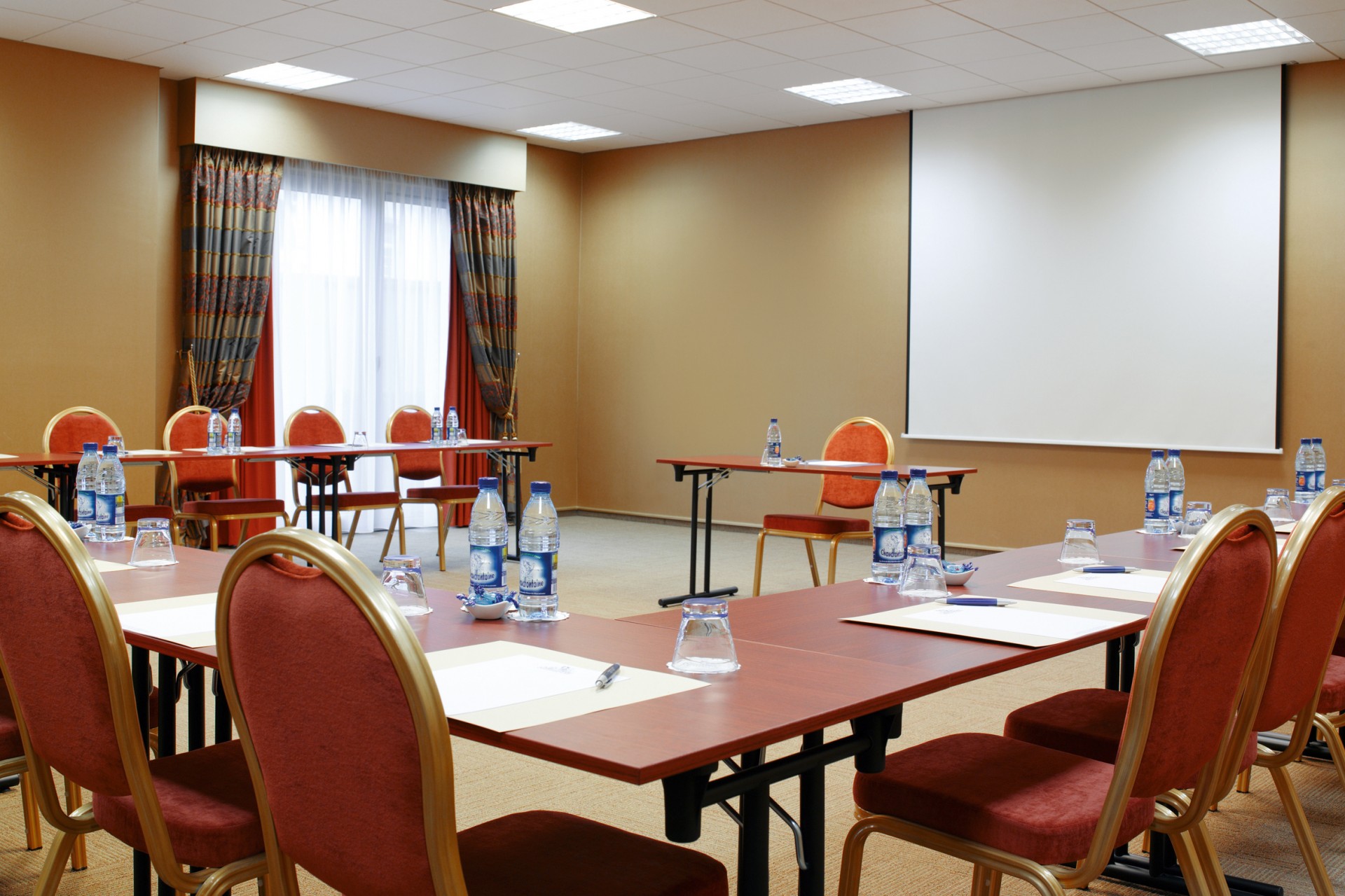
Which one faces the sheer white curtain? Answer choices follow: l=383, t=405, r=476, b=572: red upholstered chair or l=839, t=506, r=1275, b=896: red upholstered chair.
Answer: l=839, t=506, r=1275, b=896: red upholstered chair

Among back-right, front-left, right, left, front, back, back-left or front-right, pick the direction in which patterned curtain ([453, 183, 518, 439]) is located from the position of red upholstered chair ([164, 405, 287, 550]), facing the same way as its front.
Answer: left

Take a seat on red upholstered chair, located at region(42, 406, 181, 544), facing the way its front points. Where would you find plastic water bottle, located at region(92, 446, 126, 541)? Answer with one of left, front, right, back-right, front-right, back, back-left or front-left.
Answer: front-right

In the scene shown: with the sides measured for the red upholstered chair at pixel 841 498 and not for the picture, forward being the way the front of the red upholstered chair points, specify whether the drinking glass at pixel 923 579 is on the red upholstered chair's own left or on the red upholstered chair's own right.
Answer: on the red upholstered chair's own left

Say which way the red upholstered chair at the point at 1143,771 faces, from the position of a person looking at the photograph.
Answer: facing away from the viewer and to the left of the viewer

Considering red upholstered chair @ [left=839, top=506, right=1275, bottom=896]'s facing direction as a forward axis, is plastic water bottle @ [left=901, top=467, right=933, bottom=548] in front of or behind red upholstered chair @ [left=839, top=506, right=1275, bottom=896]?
in front

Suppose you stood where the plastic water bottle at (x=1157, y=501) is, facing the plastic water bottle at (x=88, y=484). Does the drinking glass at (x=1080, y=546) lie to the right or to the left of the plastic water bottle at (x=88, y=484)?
left

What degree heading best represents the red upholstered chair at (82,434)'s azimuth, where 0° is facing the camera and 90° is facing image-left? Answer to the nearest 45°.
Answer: approximately 315°

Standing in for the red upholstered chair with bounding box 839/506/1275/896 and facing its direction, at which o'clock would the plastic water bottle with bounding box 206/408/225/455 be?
The plastic water bottle is roughly at 12 o'clock from the red upholstered chair.

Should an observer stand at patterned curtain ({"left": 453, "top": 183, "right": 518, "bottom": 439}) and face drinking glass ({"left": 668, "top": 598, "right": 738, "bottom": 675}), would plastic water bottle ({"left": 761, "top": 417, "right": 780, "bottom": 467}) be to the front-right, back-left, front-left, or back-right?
front-left

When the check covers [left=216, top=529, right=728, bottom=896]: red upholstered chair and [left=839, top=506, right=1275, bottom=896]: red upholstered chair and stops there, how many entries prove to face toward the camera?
0

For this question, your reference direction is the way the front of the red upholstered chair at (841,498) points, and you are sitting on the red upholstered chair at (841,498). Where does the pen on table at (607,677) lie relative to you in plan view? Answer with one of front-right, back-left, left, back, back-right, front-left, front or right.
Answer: front-left

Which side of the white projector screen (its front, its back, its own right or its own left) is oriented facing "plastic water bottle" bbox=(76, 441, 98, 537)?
front

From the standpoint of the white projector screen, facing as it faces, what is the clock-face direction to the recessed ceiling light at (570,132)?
The recessed ceiling light is roughly at 2 o'clock from the white projector screen.

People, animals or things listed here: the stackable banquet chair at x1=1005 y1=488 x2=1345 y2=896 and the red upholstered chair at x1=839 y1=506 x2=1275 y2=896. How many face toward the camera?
0

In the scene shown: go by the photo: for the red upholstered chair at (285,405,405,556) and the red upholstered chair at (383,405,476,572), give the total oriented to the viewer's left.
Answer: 0
